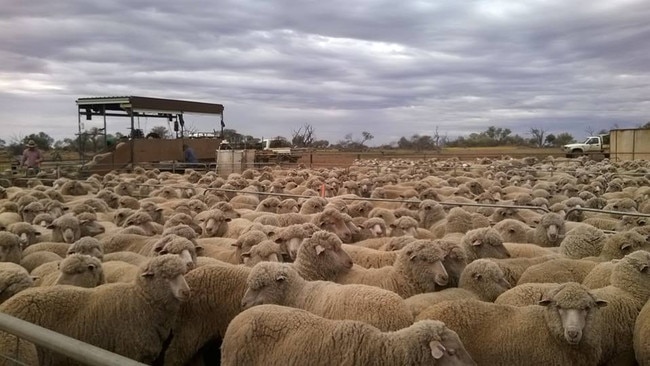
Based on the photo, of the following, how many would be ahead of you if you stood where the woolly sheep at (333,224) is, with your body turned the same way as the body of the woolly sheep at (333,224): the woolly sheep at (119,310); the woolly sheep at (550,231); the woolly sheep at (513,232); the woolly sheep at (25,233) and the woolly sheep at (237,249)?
2

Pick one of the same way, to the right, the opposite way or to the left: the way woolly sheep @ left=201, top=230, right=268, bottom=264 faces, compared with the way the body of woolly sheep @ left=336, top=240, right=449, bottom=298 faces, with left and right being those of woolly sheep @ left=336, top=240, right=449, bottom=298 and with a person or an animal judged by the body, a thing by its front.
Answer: the same way

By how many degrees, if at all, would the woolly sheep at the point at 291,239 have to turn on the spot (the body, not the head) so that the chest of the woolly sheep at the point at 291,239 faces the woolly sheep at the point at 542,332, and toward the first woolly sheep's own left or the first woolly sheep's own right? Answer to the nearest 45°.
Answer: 0° — it already faces it

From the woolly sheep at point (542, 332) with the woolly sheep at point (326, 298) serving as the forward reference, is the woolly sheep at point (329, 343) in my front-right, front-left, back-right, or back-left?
front-left

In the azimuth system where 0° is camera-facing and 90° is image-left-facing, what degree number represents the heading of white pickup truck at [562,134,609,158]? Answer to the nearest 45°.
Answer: approximately 90°

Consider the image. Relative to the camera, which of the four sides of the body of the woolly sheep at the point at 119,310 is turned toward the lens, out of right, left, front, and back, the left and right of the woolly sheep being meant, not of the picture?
right

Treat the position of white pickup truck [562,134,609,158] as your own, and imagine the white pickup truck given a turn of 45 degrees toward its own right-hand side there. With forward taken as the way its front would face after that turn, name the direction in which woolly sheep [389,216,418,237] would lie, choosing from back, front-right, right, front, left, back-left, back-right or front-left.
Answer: back-left

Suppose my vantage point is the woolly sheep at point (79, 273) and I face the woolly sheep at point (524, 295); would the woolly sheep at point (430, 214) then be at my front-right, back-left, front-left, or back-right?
front-left

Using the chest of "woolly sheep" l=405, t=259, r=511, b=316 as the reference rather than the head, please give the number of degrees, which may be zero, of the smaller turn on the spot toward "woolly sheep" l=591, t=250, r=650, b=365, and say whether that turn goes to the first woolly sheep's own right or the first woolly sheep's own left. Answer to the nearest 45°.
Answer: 0° — it already faces it

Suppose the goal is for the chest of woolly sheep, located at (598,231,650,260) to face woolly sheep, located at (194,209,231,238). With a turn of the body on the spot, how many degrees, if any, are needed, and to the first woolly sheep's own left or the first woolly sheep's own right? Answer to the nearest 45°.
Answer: approximately 180°
